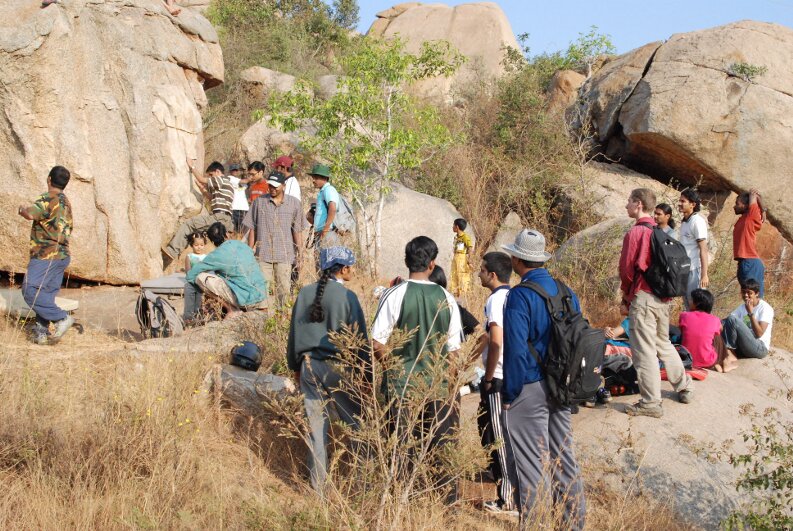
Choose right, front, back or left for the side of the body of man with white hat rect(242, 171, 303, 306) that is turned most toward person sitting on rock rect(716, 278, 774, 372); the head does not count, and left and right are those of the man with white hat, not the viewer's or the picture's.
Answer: left

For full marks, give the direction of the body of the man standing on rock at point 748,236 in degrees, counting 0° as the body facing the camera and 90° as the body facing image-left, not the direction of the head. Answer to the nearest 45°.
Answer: approximately 90°

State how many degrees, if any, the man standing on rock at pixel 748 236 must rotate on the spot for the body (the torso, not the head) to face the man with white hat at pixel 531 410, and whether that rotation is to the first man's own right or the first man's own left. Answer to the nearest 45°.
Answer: approximately 90° to the first man's own left

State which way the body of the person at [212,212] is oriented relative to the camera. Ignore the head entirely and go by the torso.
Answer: to the viewer's left

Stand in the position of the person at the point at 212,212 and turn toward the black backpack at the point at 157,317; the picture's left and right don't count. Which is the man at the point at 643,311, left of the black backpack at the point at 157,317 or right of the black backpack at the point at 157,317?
left

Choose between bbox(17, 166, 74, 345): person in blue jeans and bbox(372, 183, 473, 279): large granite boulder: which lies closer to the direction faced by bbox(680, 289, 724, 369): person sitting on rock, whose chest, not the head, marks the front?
the large granite boulder

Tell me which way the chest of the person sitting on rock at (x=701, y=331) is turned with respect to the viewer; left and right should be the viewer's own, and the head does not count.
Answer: facing away from the viewer

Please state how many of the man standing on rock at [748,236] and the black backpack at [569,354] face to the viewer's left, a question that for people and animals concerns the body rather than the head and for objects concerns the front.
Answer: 1

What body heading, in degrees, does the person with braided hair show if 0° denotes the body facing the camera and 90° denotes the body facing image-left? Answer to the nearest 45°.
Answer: approximately 225°

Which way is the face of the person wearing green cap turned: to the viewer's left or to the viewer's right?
to the viewer's left

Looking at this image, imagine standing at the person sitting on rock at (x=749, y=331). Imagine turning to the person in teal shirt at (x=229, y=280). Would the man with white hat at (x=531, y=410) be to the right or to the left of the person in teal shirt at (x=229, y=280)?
left

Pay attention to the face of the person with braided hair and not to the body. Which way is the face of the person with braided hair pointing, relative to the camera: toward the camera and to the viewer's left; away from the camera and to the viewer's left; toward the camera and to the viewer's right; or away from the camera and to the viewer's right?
away from the camera and to the viewer's right
